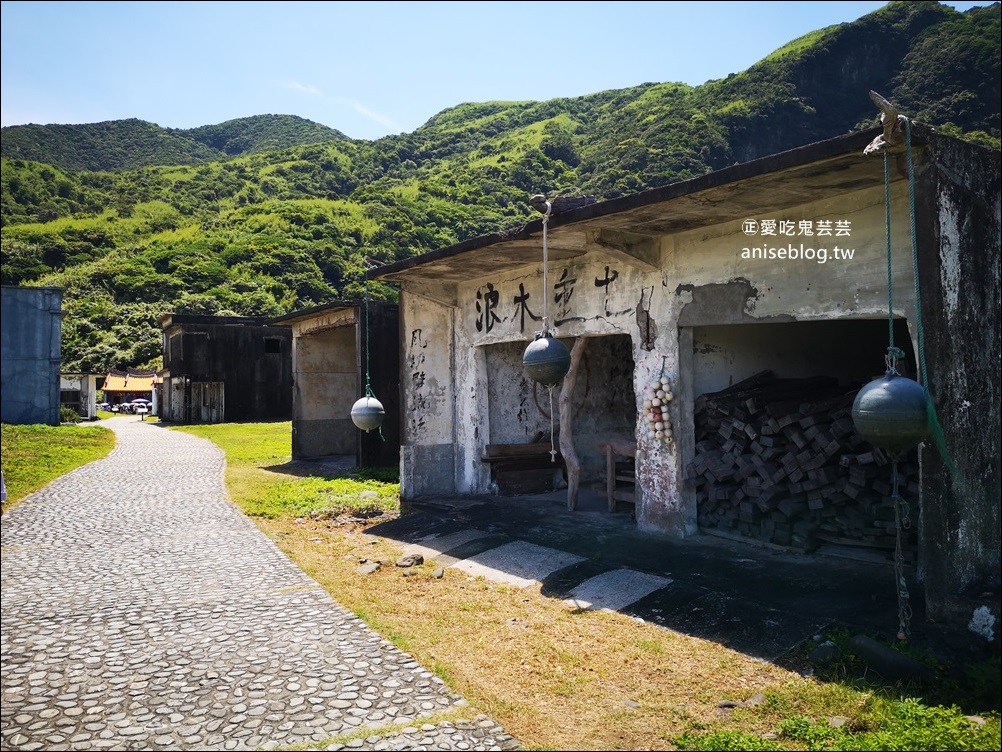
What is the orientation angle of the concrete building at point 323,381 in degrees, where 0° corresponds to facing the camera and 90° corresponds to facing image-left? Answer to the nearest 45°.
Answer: approximately 45°

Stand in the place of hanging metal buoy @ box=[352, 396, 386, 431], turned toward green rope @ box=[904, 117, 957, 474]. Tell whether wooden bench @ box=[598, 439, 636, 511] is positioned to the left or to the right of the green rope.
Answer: left

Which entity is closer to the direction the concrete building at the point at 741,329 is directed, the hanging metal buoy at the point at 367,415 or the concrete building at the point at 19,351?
the concrete building

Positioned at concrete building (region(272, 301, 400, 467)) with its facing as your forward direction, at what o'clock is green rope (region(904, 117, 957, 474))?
The green rope is roughly at 10 o'clock from the concrete building.

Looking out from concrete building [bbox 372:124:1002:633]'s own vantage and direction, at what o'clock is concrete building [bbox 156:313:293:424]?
concrete building [bbox 156:313:293:424] is roughly at 3 o'clock from concrete building [bbox 372:124:1002:633].

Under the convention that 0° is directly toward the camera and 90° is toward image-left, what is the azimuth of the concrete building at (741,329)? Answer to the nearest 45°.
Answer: approximately 45°
